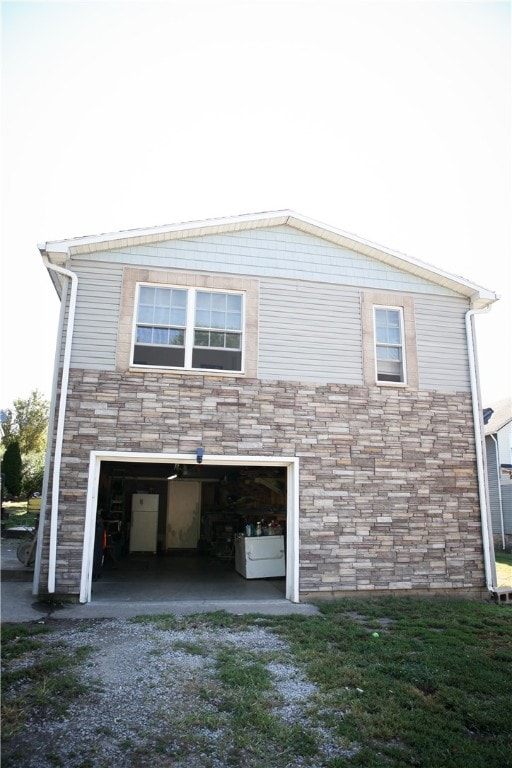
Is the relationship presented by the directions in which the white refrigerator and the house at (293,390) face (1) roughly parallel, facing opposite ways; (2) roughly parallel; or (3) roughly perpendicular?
roughly parallel

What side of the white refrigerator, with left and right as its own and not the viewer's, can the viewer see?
front

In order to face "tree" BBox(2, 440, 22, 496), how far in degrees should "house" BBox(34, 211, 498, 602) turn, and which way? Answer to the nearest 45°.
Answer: approximately 135° to its right

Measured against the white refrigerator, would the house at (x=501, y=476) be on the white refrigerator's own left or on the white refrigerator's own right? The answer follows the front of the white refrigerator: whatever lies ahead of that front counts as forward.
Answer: on the white refrigerator's own left

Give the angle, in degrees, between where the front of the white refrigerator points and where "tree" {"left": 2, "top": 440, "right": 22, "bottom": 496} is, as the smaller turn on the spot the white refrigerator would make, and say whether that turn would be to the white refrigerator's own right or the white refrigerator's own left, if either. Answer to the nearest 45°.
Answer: approximately 135° to the white refrigerator's own right

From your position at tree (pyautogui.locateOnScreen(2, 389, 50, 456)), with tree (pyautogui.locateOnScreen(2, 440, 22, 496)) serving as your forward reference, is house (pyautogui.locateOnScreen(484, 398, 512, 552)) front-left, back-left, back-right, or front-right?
front-left

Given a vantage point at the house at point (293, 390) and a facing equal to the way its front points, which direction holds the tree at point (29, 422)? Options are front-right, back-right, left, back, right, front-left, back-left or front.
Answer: back-right

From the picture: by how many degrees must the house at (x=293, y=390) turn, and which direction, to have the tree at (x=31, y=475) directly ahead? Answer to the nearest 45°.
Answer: approximately 135° to its right

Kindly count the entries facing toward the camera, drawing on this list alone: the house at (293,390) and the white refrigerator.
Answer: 2
